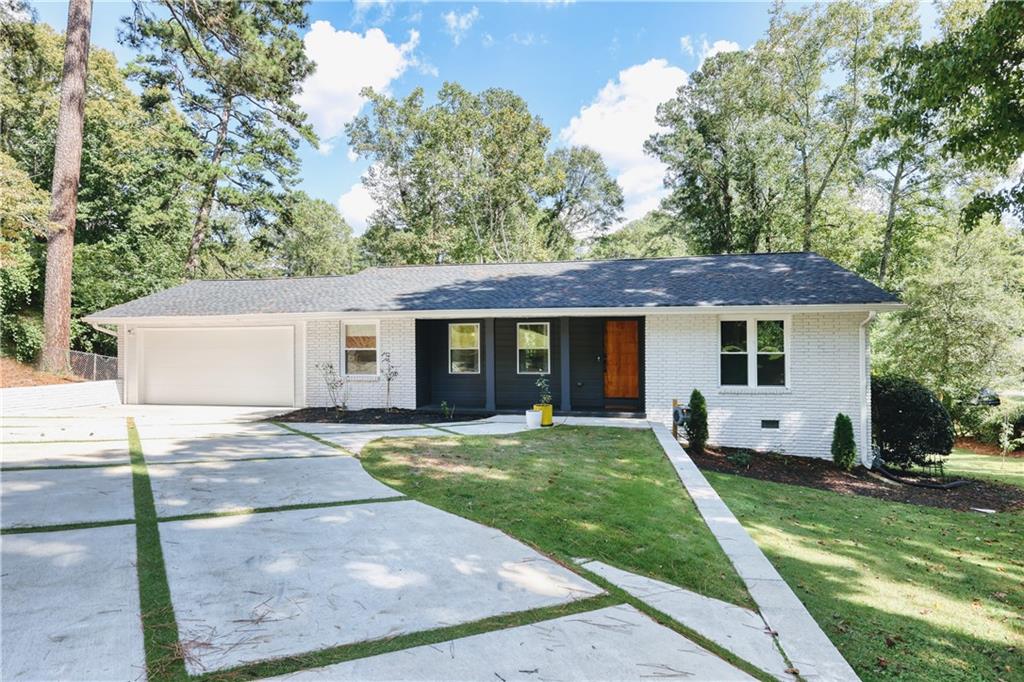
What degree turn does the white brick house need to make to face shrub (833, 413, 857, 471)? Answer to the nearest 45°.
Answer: approximately 45° to its left

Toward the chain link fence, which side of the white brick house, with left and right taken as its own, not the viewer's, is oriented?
right

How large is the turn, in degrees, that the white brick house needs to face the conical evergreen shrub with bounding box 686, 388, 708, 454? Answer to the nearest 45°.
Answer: approximately 45° to its left

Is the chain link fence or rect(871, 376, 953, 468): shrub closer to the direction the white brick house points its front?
the shrub

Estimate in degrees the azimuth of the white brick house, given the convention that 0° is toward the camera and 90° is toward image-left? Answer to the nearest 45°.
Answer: approximately 0°

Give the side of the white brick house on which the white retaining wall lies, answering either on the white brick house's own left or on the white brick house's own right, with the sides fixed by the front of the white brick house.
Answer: on the white brick house's own right

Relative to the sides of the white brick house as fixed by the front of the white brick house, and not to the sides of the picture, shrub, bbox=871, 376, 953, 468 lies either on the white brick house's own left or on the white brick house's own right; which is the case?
on the white brick house's own left

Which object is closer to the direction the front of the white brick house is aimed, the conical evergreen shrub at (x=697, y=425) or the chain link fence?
the conical evergreen shrub
